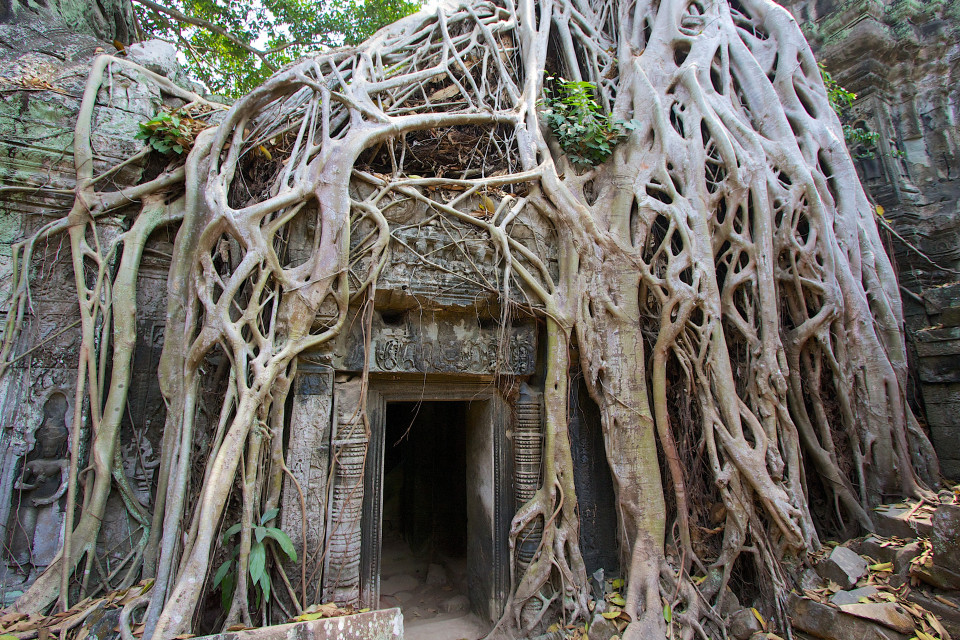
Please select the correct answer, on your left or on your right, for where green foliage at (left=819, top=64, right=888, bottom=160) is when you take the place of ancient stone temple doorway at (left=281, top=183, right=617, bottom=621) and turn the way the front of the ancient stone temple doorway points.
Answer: on your left

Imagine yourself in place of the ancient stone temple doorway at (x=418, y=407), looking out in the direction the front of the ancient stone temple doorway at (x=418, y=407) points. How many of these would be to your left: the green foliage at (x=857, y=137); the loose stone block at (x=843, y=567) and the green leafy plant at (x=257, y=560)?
2

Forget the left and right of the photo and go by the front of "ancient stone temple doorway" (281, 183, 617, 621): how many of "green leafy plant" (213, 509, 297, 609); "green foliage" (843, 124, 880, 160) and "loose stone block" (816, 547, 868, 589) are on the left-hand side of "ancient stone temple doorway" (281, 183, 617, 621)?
2

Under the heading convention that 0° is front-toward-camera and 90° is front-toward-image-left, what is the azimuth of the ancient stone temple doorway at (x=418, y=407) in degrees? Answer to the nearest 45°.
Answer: approximately 0°

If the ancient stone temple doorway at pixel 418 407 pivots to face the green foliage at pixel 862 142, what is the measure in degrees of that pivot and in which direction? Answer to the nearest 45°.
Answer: approximately 90° to its left

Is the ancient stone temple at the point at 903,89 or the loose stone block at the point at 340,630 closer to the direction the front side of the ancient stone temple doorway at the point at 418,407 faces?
the loose stone block

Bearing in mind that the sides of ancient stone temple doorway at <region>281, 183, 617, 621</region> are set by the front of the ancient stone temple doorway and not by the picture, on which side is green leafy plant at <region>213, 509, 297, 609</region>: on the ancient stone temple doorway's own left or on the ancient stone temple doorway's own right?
on the ancient stone temple doorway's own right

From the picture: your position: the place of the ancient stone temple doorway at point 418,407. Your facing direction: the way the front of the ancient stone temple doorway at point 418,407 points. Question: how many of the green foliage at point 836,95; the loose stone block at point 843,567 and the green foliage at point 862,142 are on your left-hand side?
3

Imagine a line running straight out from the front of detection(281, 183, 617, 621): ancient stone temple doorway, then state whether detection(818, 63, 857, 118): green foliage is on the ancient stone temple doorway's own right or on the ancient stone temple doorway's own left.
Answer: on the ancient stone temple doorway's own left

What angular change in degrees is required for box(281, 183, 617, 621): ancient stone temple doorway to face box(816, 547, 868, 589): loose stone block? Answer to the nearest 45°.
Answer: approximately 90° to its left

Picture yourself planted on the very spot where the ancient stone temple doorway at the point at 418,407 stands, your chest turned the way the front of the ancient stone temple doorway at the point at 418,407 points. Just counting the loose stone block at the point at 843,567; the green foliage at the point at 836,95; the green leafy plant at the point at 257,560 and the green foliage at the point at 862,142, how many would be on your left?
3

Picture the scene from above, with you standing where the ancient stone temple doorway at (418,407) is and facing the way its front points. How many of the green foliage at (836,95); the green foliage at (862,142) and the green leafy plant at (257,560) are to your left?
2
